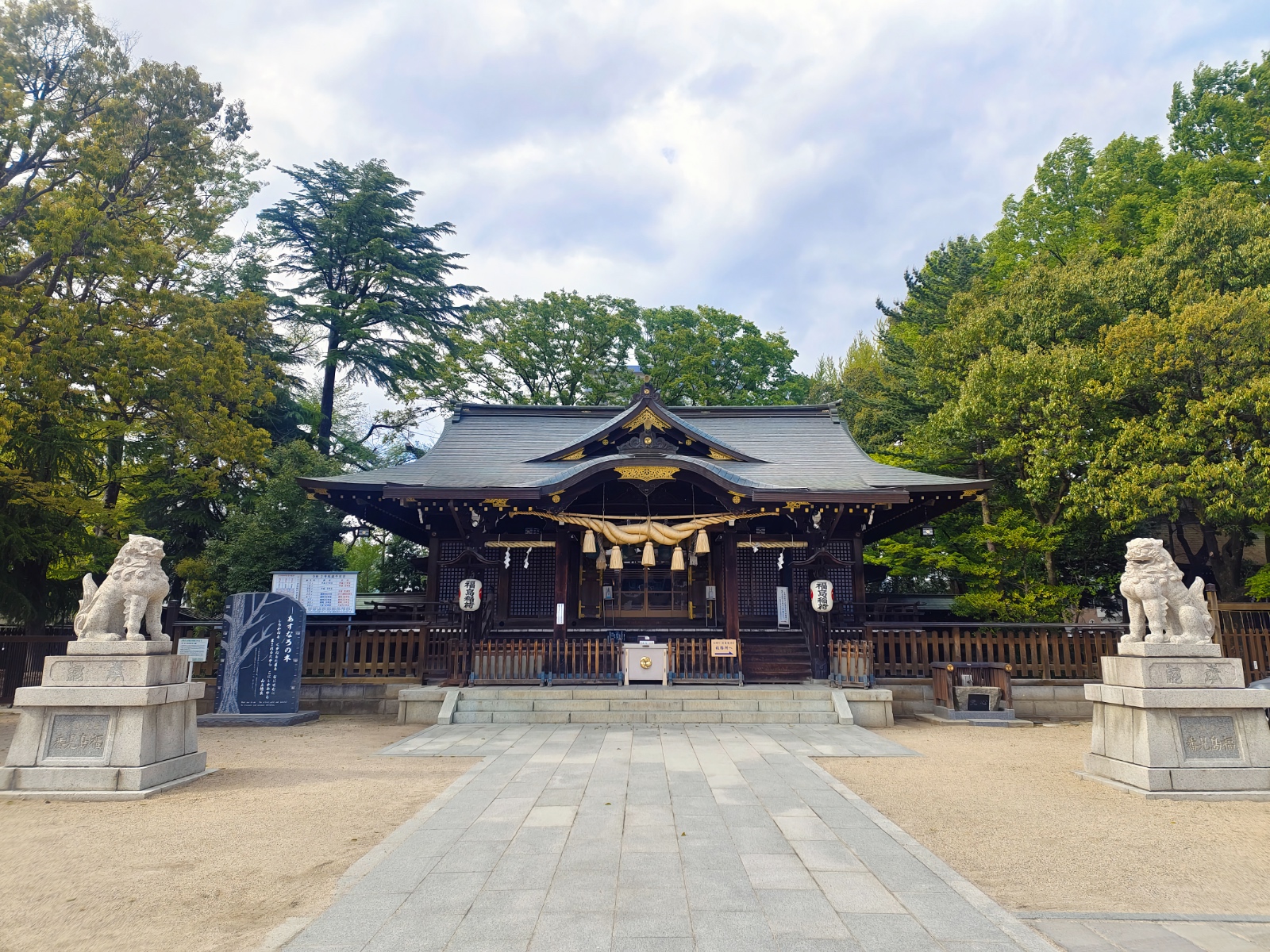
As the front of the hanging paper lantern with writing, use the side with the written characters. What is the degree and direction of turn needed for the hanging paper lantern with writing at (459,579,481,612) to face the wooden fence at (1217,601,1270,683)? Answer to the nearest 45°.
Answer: approximately 90° to its left

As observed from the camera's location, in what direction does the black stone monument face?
facing the viewer

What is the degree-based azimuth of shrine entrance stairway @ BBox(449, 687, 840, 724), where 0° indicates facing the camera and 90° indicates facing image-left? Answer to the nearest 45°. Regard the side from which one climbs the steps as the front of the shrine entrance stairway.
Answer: approximately 0°

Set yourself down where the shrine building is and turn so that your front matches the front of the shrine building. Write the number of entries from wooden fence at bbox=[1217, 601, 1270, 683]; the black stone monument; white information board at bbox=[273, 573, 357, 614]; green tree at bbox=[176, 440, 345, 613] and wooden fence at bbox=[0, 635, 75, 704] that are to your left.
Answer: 1

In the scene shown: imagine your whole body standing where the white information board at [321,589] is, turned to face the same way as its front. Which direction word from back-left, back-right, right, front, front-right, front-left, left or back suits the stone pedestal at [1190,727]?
front-left

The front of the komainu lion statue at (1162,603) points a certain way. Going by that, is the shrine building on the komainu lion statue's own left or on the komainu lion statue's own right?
on the komainu lion statue's own right

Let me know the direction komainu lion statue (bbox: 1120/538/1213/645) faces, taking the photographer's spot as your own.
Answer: facing the viewer and to the left of the viewer

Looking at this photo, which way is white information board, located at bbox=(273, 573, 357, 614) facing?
toward the camera

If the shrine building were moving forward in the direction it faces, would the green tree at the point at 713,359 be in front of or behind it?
behind

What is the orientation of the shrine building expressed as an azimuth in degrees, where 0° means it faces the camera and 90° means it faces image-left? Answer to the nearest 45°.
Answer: approximately 0°

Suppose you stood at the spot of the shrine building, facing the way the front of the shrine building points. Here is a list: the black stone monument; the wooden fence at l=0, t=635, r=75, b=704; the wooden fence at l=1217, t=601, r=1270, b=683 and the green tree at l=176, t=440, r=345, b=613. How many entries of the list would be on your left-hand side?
1

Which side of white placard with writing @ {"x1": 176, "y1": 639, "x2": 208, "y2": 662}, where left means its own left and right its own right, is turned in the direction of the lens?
front

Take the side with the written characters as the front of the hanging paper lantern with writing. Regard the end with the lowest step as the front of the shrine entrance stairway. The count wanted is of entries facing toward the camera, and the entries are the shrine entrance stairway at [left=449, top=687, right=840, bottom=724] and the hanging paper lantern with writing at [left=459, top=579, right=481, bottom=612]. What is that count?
2

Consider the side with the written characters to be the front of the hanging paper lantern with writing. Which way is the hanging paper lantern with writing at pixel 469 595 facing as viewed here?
toward the camera

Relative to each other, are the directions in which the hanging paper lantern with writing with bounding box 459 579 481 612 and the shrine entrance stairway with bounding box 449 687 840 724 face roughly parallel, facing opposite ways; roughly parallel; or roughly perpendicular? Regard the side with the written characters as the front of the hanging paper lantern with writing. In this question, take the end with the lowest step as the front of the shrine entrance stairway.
roughly parallel
